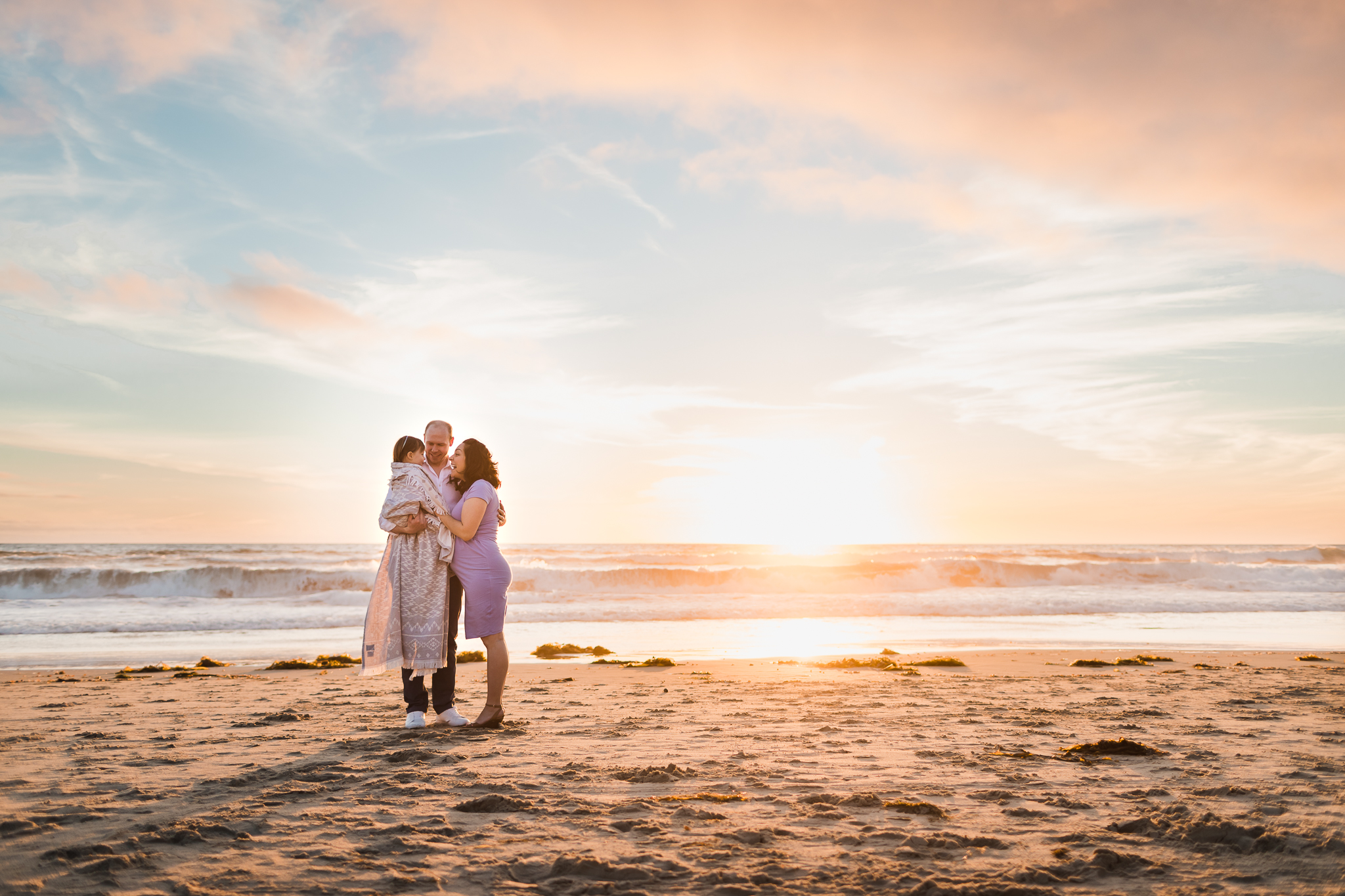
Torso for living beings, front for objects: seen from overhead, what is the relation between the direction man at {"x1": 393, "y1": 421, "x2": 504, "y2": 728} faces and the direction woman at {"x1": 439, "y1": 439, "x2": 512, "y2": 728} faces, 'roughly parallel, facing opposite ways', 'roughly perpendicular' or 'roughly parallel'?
roughly perpendicular

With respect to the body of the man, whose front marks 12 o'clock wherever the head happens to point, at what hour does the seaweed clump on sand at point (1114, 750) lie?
The seaweed clump on sand is roughly at 10 o'clock from the man.

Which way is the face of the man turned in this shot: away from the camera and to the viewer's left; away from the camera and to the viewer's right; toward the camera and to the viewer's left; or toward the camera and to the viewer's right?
toward the camera and to the viewer's left

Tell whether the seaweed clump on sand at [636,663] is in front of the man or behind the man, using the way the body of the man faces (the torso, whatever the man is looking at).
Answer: behind

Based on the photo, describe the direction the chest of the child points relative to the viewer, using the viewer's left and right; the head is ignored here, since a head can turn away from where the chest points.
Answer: facing to the right of the viewer

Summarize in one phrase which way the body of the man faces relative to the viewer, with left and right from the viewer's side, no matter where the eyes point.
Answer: facing the viewer

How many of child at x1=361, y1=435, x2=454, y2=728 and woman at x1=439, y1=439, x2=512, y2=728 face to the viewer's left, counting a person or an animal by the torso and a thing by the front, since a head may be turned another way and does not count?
1

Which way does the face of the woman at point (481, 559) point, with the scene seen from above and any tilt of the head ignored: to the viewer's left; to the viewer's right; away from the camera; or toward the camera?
to the viewer's left

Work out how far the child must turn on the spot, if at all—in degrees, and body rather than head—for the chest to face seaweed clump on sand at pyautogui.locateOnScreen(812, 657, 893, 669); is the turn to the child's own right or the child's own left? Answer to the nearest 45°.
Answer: approximately 45° to the child's own left

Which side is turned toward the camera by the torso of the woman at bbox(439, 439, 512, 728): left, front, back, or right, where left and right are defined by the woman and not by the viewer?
left
